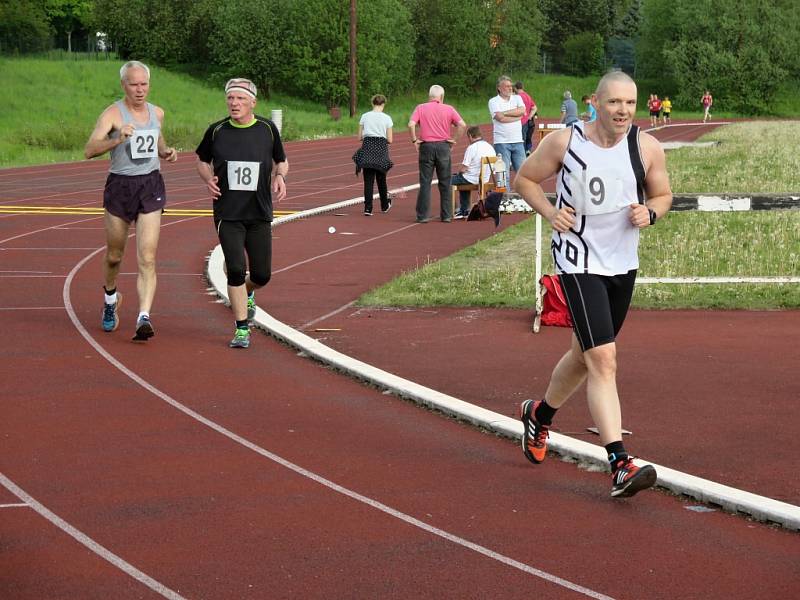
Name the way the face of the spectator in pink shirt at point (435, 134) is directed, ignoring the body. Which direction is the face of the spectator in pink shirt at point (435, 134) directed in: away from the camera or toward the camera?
away from the camera

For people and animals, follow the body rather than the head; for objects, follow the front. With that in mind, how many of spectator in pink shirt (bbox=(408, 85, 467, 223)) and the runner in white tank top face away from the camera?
1

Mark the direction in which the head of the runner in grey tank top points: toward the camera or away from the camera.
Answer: toward the camera

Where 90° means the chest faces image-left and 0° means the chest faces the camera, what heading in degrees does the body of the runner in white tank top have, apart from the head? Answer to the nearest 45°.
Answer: approximately 315°
